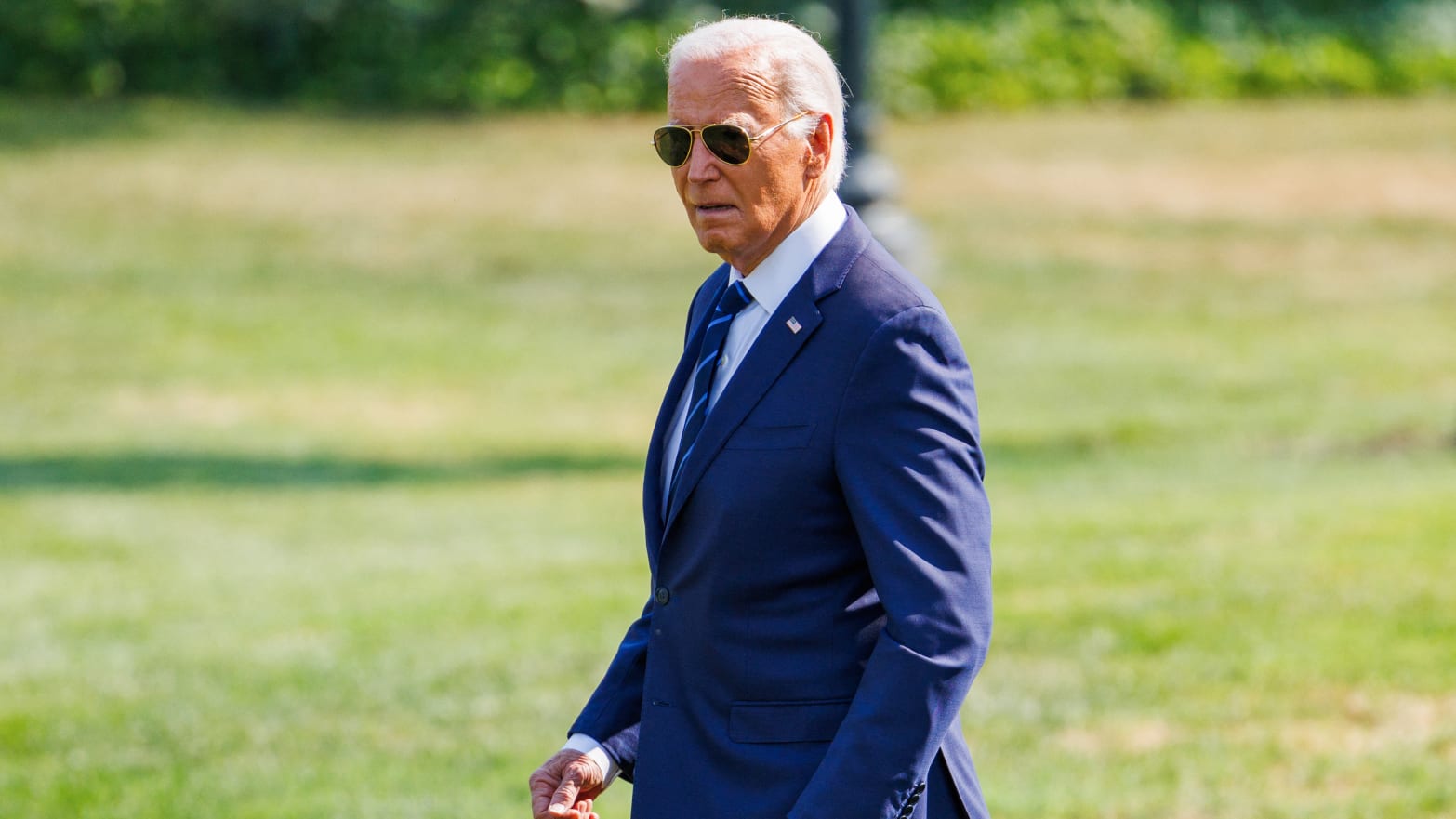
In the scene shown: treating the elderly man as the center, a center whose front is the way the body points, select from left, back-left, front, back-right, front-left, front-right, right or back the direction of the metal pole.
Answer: back-right

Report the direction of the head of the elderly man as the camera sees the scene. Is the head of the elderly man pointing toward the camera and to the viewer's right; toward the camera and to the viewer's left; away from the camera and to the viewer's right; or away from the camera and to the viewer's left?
toward the camera and to the viewer's left

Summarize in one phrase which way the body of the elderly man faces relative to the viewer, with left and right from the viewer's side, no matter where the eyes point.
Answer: facing the viewer and to the left of the viewer
